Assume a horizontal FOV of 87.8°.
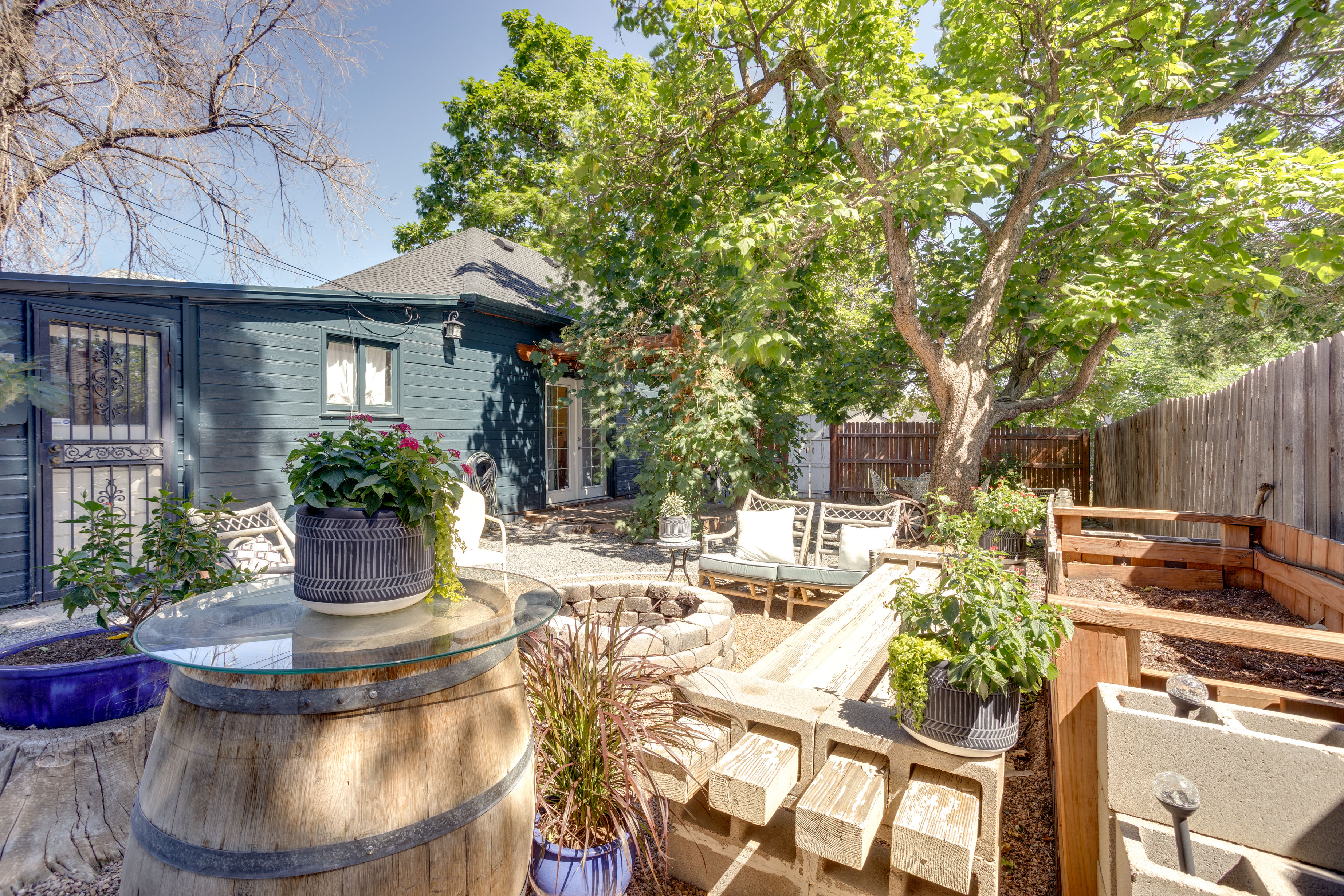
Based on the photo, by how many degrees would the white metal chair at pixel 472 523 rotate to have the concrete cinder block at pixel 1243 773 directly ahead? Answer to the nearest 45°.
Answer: approximately 45° to its right

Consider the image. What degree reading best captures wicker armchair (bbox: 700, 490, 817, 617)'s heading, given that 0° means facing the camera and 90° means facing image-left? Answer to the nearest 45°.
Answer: approximately 45°

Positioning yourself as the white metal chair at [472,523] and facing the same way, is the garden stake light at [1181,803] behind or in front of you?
in front

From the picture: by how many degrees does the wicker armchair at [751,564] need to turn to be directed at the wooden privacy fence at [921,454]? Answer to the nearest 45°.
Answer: approximately 180°

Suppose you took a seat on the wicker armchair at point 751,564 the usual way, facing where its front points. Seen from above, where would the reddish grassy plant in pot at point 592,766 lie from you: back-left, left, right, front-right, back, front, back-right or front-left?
front-left

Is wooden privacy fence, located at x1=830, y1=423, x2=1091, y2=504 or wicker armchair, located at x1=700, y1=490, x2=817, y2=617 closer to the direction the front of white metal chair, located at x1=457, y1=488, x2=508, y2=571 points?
the wicker armchair

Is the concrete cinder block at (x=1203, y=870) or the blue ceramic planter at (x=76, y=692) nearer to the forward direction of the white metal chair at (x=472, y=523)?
the concrete cinder block

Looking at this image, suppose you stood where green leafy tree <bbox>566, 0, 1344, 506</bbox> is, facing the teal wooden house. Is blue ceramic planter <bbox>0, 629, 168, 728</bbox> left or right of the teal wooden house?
left

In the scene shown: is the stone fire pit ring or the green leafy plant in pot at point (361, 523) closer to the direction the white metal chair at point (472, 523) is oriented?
the stone fire pit ring

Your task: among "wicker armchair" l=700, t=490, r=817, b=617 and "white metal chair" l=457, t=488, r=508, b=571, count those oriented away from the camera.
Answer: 0

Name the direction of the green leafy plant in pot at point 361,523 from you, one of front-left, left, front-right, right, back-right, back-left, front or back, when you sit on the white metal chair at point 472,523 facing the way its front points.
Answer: front-right

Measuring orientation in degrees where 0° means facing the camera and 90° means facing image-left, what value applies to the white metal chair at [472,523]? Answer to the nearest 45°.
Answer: approximately 315°

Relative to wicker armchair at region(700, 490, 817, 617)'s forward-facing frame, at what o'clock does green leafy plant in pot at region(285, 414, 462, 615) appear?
The green leafy plant in pot is roughly at 11 o'clock from the wicker armchair.

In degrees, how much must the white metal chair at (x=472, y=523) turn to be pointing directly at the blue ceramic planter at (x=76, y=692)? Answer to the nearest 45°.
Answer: approximately 90° to its right
